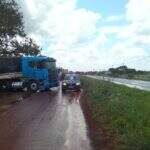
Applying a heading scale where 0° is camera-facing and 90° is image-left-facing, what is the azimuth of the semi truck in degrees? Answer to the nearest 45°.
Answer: approximately 315°
